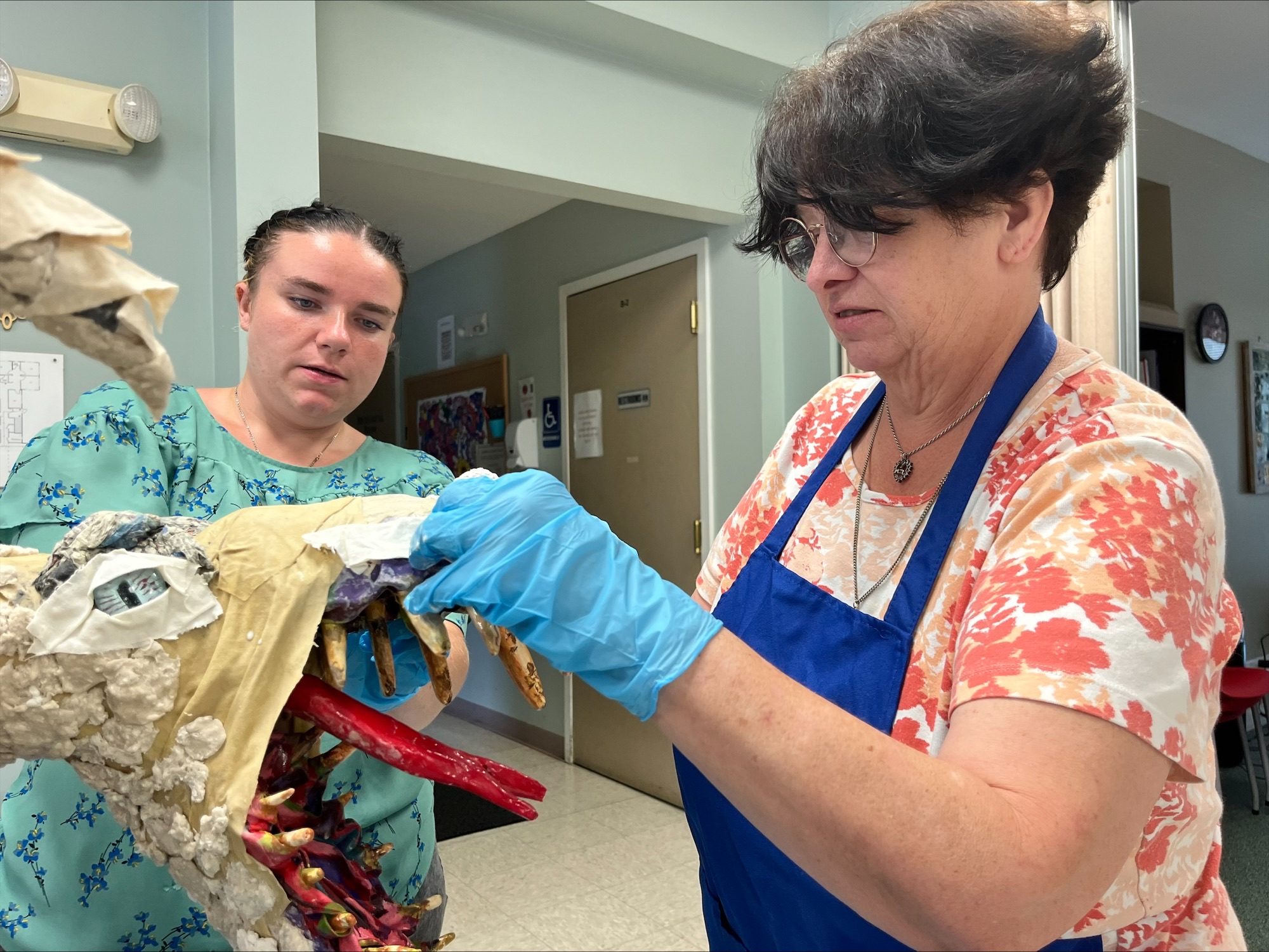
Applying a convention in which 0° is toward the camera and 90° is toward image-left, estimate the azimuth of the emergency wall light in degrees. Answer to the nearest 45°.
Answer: approximately 315°

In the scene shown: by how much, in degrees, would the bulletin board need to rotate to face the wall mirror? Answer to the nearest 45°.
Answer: approximately 90° to its left

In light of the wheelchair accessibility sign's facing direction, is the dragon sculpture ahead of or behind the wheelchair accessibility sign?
ahead

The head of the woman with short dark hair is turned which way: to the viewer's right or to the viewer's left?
to the viewer's left

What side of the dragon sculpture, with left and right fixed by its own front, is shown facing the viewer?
right

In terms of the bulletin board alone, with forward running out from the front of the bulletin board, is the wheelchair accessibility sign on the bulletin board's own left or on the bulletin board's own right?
on the bulletin board's own left

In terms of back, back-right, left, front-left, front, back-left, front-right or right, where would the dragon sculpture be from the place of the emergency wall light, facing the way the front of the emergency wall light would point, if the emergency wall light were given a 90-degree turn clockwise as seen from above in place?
front-left

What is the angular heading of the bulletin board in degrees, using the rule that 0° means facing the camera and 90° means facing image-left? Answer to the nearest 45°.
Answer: approximately 45°

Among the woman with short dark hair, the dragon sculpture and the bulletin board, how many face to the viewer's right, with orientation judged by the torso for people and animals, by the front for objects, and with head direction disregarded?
1

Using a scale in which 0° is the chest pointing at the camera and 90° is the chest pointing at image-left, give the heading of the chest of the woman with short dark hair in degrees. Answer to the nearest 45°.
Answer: approximately 45°
